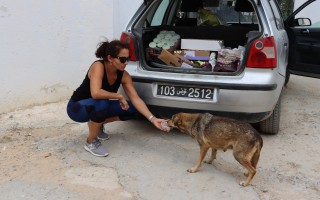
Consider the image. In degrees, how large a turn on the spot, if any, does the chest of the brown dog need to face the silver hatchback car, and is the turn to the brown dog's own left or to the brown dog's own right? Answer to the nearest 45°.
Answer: approximately 45° to the brown dog's own right

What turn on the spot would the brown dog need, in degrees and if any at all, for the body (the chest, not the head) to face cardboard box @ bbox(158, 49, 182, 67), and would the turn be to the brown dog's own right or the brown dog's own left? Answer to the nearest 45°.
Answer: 0° — it already faces it

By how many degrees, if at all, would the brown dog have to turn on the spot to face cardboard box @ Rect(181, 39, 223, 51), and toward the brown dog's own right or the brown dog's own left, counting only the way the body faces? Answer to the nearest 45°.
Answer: approximately 45° to the brown dog's own right

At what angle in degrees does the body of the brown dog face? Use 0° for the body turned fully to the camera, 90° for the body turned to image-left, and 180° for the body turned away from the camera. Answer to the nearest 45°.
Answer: approximately 135°

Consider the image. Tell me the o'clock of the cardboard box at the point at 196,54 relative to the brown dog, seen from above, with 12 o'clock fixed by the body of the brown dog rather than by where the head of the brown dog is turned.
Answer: The cardboard box is roughly at 1 o'clock from the brown dog.
